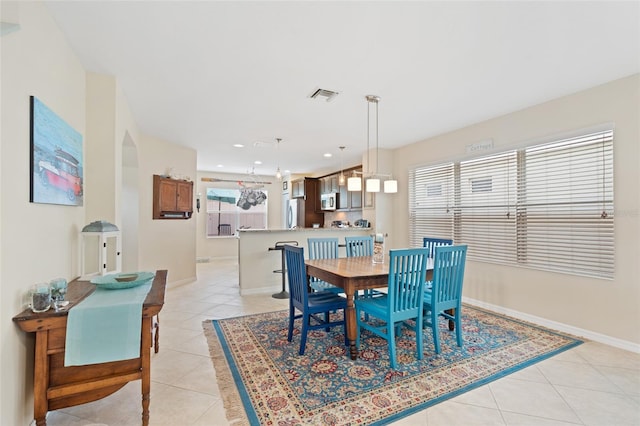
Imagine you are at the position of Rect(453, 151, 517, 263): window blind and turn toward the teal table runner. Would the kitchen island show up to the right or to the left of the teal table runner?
right

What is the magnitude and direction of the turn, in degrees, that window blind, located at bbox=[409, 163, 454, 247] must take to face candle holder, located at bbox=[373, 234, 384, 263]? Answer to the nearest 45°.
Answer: approximately 45° to its left

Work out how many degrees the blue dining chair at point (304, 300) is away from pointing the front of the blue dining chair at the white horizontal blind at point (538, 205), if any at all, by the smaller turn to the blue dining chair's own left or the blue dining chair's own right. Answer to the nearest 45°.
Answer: approximately 45° to the blue dining chair's own right

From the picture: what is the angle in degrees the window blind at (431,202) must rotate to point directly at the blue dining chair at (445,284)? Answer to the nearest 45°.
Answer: approximately 45° to its left

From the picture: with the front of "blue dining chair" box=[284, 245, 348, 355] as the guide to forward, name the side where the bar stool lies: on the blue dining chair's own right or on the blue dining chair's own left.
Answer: on the blue dining chair's own left

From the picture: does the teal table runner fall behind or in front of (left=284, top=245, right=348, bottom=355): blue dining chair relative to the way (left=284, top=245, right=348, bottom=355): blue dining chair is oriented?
behind

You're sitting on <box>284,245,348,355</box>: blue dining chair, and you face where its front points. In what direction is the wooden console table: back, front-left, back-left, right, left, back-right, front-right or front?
back

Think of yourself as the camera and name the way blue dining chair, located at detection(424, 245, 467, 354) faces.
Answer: facing away from the viewer and to the left of the viewer

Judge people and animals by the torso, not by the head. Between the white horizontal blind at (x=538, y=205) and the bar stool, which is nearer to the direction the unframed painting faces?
the white horizontal blind

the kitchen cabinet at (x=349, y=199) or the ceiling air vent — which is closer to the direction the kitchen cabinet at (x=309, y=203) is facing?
the ceiling air vent

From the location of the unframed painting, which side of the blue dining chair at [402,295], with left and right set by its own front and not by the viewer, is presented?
left

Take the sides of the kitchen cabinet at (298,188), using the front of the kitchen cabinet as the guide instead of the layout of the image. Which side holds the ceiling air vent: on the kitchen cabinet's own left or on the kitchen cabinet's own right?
on the kitchen cabinet's own left

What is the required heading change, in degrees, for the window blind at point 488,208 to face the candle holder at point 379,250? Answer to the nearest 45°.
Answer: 0° — it already faces it
